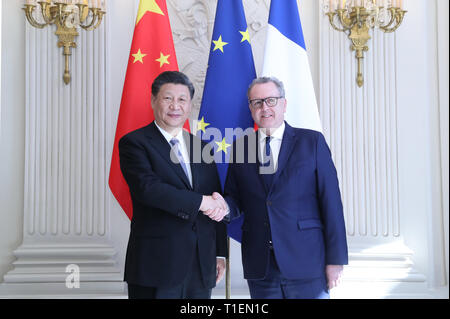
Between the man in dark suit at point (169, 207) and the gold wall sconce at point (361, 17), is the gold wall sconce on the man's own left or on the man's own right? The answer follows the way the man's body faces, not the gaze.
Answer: on the man's own left

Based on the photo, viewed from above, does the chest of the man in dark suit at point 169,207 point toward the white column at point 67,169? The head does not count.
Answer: no

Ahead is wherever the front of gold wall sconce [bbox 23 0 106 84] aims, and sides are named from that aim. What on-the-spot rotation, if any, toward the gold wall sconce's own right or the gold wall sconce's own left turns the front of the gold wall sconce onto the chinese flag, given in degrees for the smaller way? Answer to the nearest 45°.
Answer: approximately 45° to the gold wall sconce's own left

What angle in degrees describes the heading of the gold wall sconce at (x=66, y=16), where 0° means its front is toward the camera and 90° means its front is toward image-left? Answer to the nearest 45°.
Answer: approximately 0°

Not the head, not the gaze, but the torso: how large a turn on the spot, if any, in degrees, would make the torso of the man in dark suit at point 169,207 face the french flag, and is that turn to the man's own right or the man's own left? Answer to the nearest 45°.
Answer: approximately 90° to the man's own left

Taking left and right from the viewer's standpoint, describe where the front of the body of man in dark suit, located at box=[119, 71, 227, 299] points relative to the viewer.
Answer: facing the viewer and to the right of the viewer

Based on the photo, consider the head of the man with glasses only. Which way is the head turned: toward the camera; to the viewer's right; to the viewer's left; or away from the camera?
toward the camera

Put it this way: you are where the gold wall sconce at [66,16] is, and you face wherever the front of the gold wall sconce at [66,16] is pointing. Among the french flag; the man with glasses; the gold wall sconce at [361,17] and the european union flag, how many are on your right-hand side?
0

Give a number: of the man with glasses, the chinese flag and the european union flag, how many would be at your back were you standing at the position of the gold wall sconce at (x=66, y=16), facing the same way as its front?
0

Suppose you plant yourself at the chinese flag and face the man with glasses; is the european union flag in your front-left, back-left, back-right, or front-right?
front-left

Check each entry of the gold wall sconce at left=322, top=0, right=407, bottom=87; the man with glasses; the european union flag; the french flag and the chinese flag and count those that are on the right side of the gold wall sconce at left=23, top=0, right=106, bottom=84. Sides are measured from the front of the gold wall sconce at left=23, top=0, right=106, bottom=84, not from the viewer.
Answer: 0

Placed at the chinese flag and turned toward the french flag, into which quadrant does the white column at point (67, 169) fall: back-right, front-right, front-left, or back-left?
back-left
